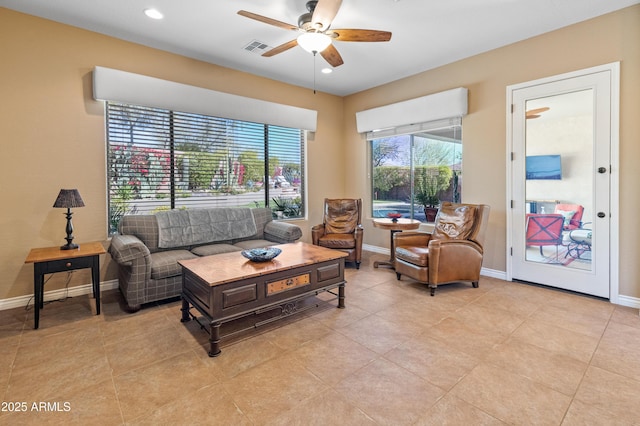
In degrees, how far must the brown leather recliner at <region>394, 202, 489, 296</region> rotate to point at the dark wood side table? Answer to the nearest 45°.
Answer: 0° — it already faces it

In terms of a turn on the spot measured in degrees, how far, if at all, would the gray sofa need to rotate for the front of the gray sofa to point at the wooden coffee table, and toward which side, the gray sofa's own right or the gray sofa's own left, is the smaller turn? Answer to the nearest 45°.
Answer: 0° — it already faces it

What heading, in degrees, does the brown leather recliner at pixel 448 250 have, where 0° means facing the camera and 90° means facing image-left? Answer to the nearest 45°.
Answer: approximately 45°

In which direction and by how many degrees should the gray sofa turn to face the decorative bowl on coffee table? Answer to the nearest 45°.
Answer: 0° — it already faces it
